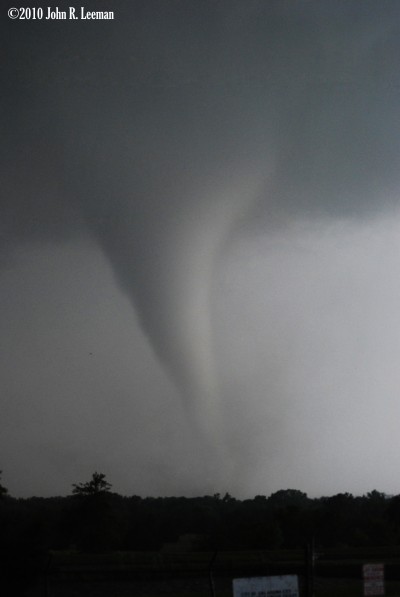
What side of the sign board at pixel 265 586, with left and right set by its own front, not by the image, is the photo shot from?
front

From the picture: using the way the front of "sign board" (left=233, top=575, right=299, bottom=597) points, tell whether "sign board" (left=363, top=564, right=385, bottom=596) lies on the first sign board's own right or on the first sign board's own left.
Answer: on the first sign board's own left
